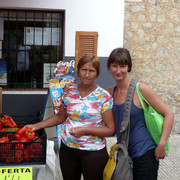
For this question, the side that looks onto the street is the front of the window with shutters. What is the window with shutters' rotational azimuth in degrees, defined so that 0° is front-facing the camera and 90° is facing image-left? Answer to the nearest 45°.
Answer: approximately 0°

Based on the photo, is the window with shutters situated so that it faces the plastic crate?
yes

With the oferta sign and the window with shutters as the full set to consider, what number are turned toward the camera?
2

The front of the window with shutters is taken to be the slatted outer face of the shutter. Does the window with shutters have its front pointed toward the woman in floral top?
yes

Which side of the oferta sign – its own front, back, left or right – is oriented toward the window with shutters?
back

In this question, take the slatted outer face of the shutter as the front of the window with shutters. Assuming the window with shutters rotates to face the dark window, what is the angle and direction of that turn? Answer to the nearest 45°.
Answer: approximately 90° to its right

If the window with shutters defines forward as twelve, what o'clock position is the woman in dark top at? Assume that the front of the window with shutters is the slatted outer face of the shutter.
The woman in dark top is roughly at 12 o'clock from the window with shutters.

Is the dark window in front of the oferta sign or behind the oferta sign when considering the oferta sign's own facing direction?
behind

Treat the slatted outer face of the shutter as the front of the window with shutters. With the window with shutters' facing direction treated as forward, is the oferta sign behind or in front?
in front
